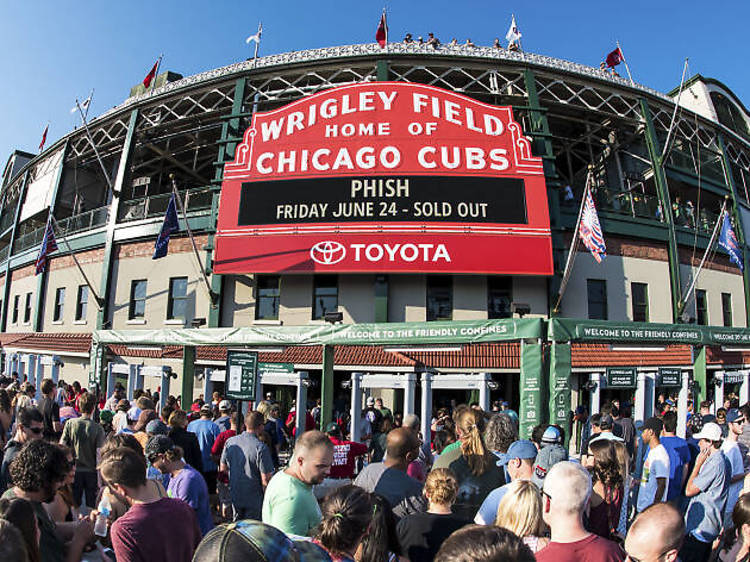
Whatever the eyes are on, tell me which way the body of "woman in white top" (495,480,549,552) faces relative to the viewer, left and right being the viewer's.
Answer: facing away from the viewer and to the left of the viewer

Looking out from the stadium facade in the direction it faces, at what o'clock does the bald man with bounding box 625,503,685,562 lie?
The bald man is roughly at 12 o'clock from the stadium facade.

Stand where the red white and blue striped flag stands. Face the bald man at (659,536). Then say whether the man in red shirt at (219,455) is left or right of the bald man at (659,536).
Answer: right

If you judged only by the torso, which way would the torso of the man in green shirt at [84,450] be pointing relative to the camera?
away from the camera

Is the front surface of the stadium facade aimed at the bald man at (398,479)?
yes

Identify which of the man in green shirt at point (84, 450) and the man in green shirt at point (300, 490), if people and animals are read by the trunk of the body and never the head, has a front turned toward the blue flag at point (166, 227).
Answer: the man in green shirt at point (84, 450)

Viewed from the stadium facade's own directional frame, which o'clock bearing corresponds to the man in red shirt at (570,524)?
The man in red shirt is roughly at 12 o'clock from the stadium facade.
